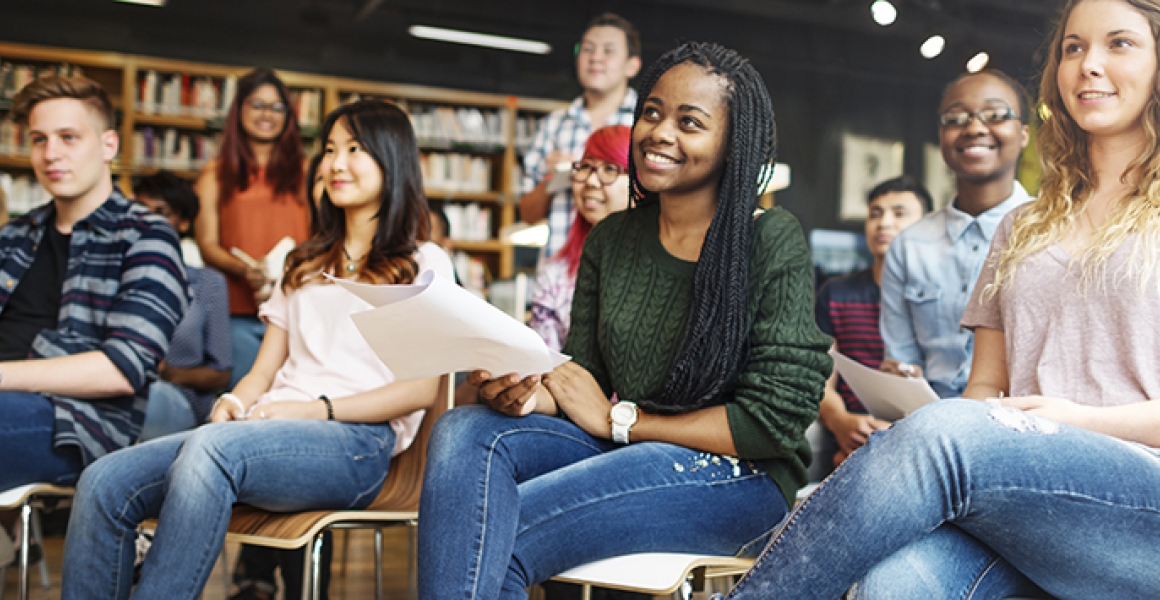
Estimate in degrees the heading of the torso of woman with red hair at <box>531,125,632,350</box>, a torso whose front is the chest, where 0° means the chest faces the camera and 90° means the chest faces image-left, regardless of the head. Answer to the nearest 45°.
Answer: approximately 45°

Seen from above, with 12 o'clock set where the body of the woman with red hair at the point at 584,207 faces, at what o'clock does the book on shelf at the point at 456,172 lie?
The book on shelf is roughly at 4 o'clock from the woman with red hair.
